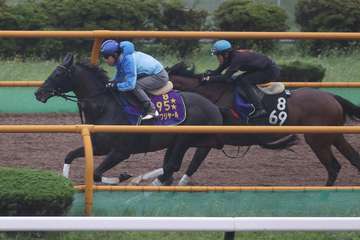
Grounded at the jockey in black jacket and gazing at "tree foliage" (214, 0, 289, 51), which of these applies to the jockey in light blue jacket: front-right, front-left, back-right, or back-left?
back-left

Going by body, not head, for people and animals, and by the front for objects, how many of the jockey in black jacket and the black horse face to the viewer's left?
2

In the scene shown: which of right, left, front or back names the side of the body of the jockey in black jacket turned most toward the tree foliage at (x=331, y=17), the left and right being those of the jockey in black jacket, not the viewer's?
right

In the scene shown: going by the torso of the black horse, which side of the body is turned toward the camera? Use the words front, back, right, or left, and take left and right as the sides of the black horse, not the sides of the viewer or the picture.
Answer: left

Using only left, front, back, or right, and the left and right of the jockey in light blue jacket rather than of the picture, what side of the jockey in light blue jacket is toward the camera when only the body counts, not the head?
left

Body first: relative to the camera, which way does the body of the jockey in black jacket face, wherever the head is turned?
to the viewer's left

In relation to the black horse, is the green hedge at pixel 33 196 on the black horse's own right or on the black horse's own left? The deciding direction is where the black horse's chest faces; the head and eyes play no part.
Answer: on the black horse's own left

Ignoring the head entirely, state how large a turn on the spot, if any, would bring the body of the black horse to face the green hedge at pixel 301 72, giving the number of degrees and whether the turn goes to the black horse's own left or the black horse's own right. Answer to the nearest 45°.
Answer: approximately 135° to the black horse's own right
